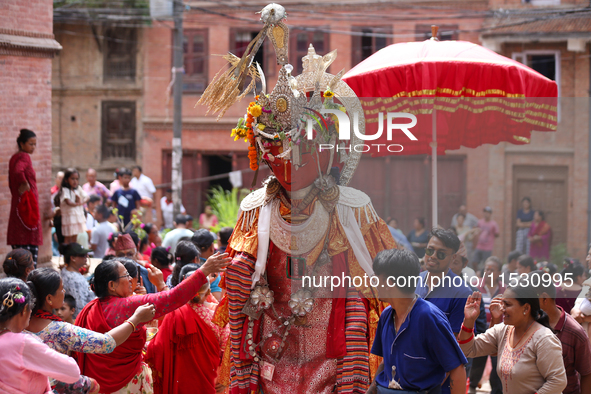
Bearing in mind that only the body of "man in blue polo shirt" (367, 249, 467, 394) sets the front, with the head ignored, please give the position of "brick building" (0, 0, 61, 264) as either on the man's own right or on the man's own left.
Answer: on the man's own right

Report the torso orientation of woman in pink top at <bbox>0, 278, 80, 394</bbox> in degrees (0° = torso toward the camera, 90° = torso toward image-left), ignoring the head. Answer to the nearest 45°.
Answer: approximately 225°

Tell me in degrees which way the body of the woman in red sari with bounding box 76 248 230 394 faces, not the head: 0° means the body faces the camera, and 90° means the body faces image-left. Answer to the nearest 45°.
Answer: approximately 270°

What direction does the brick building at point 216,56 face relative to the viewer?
toward the camera

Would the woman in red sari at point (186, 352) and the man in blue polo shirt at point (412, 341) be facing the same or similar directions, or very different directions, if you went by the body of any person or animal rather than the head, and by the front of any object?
very different directions

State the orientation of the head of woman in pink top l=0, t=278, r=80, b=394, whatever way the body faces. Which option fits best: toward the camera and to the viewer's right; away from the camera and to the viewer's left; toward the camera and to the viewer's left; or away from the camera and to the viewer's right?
away from the camera and to the viewer's right

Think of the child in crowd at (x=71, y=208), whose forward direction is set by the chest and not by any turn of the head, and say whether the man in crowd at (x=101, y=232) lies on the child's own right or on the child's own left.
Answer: on the child's own left

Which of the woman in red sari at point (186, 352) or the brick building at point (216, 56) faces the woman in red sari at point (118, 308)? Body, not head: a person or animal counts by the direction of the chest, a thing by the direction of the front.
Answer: the brick building

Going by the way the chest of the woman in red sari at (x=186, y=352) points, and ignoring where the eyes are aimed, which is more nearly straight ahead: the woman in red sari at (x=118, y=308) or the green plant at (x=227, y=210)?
the green plant

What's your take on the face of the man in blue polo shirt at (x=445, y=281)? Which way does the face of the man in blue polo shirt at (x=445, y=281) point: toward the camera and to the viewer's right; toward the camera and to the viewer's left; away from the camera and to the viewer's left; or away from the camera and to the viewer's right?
toward the camera and to the viewer's left

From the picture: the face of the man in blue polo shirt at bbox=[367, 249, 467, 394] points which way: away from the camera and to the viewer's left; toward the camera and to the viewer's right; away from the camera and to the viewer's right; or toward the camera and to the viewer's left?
toward the camera and to the viewer's left

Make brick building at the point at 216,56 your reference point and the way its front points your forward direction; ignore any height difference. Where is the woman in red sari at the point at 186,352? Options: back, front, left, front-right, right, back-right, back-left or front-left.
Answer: front

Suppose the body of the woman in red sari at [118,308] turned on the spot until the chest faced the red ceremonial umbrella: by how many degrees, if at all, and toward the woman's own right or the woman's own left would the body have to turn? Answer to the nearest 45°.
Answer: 0° — they already face it

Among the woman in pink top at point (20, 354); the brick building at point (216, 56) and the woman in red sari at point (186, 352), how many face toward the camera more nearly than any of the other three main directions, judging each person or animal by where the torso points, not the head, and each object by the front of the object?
1
